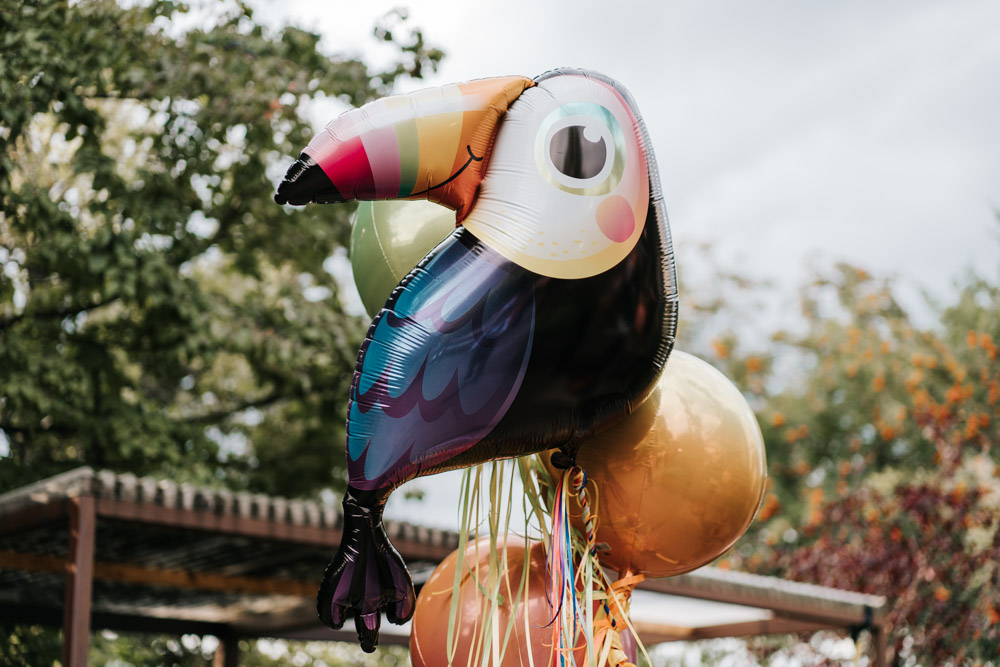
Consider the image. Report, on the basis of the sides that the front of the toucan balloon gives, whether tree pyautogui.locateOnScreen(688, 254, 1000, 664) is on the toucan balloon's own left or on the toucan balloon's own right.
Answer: on the toucan balloon's own right

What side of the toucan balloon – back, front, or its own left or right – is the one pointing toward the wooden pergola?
right

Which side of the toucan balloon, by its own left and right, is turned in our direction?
left

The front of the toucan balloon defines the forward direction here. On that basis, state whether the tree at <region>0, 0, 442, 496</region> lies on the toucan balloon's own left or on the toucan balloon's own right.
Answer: on the toucan balloon's own right

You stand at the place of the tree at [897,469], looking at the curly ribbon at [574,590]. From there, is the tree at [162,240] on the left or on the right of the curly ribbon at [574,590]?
right
